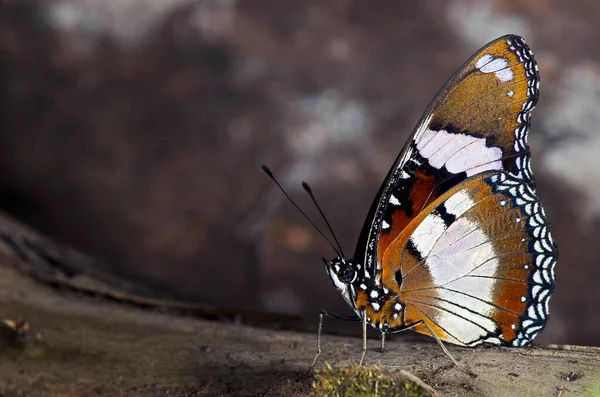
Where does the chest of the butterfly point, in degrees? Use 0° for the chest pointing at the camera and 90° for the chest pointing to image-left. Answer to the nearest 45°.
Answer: approximately 90°
